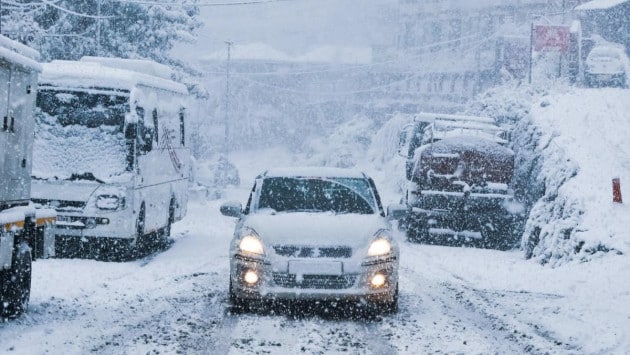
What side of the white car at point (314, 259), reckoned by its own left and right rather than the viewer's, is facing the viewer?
front

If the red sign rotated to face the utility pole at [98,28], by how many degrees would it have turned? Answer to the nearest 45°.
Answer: approximately 45° to its right

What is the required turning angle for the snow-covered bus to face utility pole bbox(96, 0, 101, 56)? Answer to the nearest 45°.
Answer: approximately 135° to its right

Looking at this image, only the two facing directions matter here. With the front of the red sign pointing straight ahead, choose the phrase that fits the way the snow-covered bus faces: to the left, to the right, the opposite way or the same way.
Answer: the same way

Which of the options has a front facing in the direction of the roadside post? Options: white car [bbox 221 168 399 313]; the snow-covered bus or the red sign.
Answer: the red sign

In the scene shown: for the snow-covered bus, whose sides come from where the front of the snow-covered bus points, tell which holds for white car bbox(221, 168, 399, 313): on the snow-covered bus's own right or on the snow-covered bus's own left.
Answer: on the snow-covered bus's own left

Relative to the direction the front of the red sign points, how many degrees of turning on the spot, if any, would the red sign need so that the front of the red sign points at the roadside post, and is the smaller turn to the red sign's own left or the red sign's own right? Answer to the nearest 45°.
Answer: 0° — it already faces it

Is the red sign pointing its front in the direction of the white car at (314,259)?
yes

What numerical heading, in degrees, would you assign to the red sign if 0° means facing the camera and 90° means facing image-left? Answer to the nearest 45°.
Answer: approximately 0°

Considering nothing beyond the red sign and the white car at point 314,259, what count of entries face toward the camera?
2

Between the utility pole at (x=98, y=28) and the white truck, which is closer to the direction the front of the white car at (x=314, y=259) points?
the white truck
